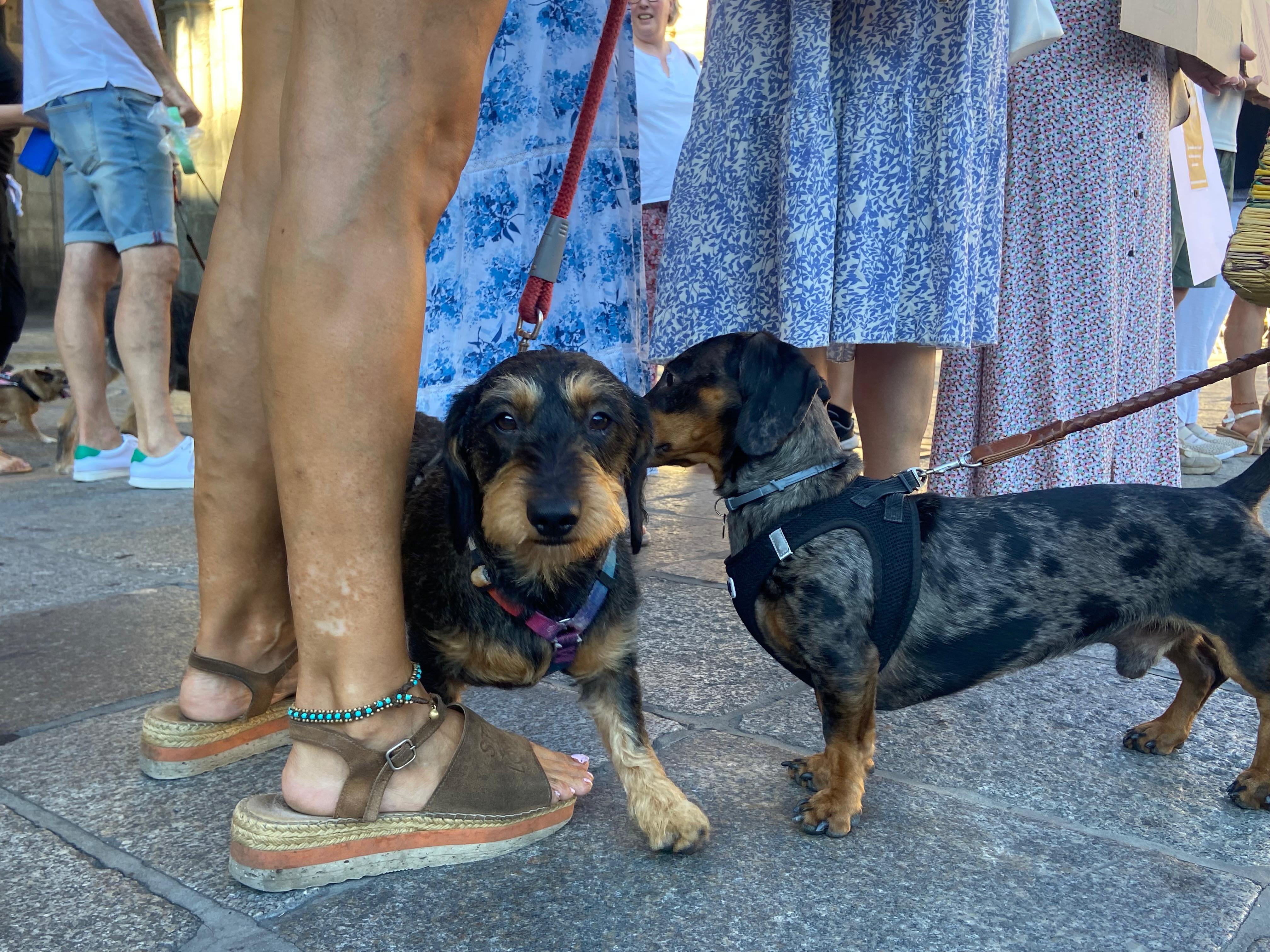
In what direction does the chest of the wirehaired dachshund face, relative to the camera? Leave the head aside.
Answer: toward the camera

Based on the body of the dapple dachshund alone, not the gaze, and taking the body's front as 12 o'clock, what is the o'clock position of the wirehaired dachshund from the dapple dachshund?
The wirehaired dachshund is roughly at 11 o'clock from the dapple dachshund.

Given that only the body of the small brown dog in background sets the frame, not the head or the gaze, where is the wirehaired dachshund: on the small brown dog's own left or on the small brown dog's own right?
on the small brown dog's own right

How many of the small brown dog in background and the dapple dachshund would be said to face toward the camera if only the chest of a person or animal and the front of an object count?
0

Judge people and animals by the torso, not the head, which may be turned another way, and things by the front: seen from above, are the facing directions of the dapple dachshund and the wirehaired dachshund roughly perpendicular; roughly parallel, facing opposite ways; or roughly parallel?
roughly perpendicular

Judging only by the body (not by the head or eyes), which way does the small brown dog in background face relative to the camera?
to the viewer's right

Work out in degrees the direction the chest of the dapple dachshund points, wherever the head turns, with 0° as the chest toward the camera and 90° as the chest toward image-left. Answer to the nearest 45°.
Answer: approximately 90°

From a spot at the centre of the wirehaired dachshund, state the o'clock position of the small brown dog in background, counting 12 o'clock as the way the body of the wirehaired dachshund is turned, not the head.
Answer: The small brown dog in background is roughly at 5 o'clock from the wirehaired dachshund.

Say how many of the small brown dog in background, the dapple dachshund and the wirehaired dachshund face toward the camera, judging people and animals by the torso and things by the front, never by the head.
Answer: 1

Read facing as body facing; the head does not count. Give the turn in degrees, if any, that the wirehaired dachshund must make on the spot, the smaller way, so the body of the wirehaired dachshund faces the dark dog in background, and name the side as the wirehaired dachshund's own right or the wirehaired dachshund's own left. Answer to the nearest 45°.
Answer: approximately 135° to the wirehaired dachshund's own right

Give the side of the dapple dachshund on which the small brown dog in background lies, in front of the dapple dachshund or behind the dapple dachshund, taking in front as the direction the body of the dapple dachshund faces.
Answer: in front
